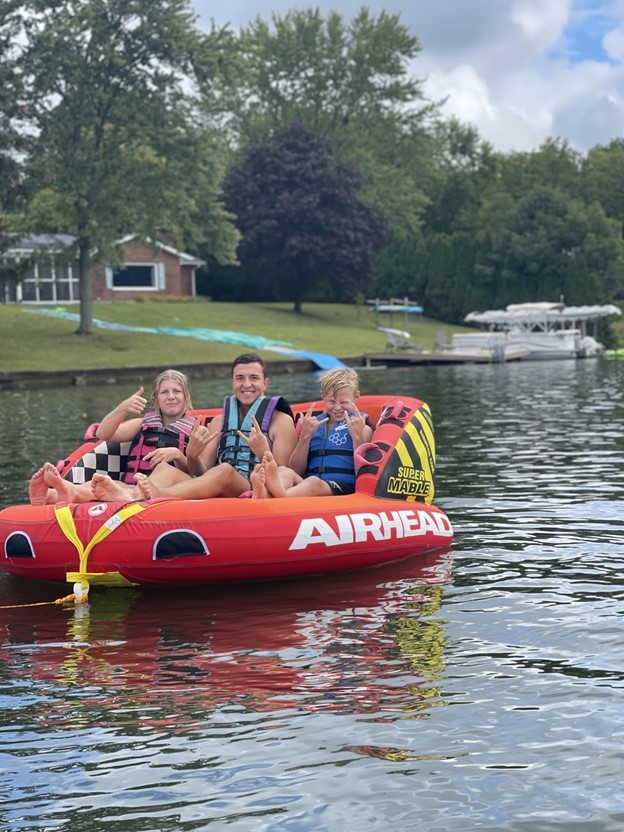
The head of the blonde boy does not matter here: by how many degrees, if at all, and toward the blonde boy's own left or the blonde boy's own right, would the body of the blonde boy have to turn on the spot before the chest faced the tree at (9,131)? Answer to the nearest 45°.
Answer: approximately 135° to the blonde boy's own right

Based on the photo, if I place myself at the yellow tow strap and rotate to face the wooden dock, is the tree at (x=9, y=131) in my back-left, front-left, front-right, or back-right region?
front-left

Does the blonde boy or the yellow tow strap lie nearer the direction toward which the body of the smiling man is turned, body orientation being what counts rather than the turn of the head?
the yellow tow strap

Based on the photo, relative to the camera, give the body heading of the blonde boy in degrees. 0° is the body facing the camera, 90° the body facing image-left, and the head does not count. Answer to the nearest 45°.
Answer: approximately 45°

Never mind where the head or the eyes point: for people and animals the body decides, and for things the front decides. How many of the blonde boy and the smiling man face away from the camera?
0

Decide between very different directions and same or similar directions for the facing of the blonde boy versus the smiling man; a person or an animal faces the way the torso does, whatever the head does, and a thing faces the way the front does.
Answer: same or similar directions

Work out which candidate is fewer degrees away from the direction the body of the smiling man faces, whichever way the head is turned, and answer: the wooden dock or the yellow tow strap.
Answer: the yellow tow strap

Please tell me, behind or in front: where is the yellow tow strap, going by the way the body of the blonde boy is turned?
in front

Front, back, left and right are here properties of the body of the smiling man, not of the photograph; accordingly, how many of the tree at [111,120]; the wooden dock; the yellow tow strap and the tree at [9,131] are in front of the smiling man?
1

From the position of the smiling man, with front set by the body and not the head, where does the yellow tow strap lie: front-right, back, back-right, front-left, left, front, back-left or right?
front

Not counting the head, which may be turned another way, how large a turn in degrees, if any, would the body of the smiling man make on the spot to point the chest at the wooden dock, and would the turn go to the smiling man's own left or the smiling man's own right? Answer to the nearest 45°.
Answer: approximately 135° to the smiling man's own right
